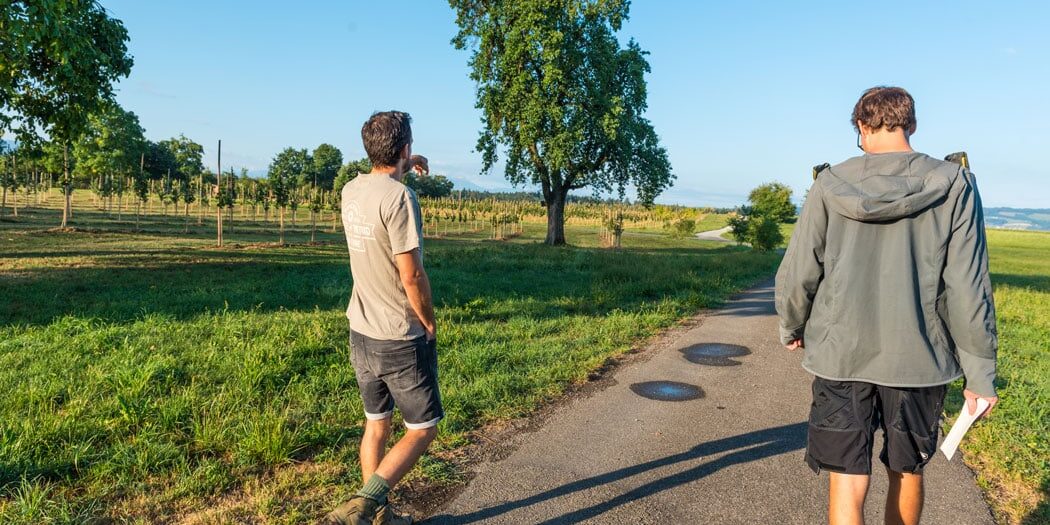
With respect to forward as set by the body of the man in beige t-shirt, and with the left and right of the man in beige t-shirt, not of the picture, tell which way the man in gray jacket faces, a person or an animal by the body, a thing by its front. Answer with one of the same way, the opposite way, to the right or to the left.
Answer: the same way

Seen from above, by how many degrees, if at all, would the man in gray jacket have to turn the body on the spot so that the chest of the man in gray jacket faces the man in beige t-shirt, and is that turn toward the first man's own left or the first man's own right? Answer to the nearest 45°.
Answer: approximately 90° to the first man's own left

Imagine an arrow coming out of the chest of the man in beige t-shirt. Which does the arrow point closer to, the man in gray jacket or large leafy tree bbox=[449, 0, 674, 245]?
the large leafy tree

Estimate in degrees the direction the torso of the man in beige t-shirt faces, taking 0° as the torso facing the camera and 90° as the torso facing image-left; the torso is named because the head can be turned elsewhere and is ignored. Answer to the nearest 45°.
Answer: approximately 225°

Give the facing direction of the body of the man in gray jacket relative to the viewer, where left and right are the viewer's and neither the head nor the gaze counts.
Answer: facing away from the viewer

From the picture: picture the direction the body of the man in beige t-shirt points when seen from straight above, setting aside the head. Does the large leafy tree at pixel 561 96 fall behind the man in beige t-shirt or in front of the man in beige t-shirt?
in front

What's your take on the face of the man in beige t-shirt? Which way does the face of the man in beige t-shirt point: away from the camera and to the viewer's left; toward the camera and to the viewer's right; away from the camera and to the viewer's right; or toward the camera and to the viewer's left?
away from the camera and to the viewer's right

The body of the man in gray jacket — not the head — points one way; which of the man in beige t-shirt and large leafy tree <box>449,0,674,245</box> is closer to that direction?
the large leafy tree

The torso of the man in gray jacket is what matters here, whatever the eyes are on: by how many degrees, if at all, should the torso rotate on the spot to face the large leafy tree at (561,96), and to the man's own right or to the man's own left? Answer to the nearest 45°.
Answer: approximately 45° to the man's own left

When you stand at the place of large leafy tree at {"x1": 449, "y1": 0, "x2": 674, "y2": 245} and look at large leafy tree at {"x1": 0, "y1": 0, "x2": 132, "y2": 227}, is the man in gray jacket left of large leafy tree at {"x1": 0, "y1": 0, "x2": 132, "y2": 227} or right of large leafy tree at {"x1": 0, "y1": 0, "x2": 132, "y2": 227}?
left
